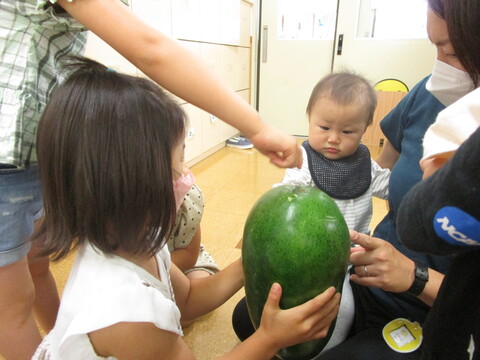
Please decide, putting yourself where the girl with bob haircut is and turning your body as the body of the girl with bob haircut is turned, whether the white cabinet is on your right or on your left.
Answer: on your left

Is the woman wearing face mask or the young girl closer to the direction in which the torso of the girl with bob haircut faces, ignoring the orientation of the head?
the woman wearing face mask

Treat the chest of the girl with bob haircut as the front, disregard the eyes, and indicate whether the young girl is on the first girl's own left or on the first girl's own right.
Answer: on the first girl's own left

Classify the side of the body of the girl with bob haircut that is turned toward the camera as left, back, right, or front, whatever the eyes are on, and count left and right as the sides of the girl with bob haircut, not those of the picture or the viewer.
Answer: right

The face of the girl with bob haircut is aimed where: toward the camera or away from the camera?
away from the camera

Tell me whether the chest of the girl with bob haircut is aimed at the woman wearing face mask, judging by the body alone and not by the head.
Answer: yes
